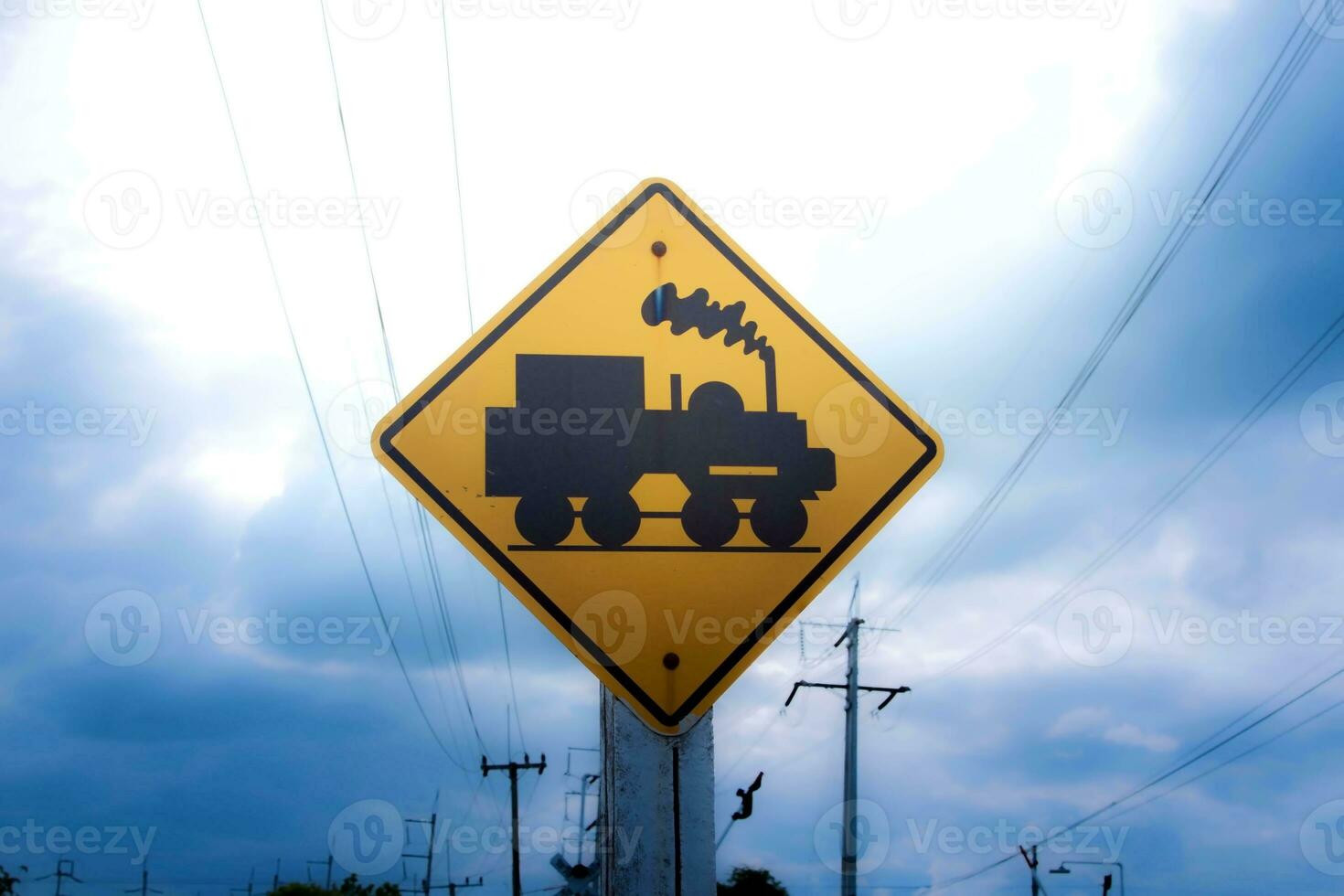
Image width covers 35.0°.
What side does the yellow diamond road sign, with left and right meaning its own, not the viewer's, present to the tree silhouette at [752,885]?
back

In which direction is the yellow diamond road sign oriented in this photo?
toward the camera

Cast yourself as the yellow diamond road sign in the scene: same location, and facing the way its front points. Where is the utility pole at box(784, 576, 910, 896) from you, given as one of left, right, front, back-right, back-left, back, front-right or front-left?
back
